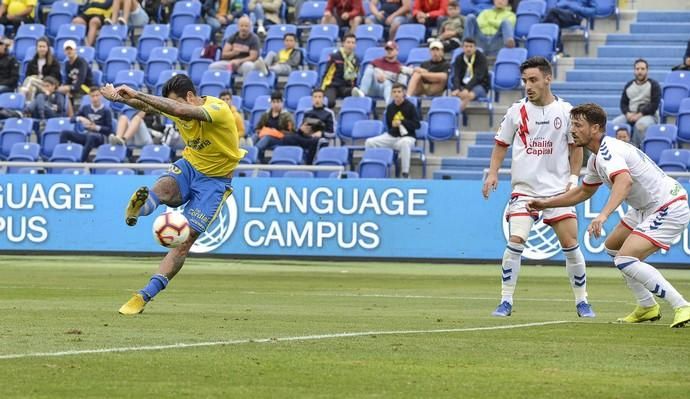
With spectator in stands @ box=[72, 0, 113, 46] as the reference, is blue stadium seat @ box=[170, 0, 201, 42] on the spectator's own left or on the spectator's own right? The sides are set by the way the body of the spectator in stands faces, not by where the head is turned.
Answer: on the spectator's own left

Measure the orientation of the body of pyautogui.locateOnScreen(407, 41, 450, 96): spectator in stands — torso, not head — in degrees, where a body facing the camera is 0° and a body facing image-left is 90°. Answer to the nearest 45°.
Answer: approximately 45°

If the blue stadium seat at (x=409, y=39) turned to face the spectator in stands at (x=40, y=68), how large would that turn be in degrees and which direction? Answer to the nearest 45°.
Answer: approximately 45° to its right
